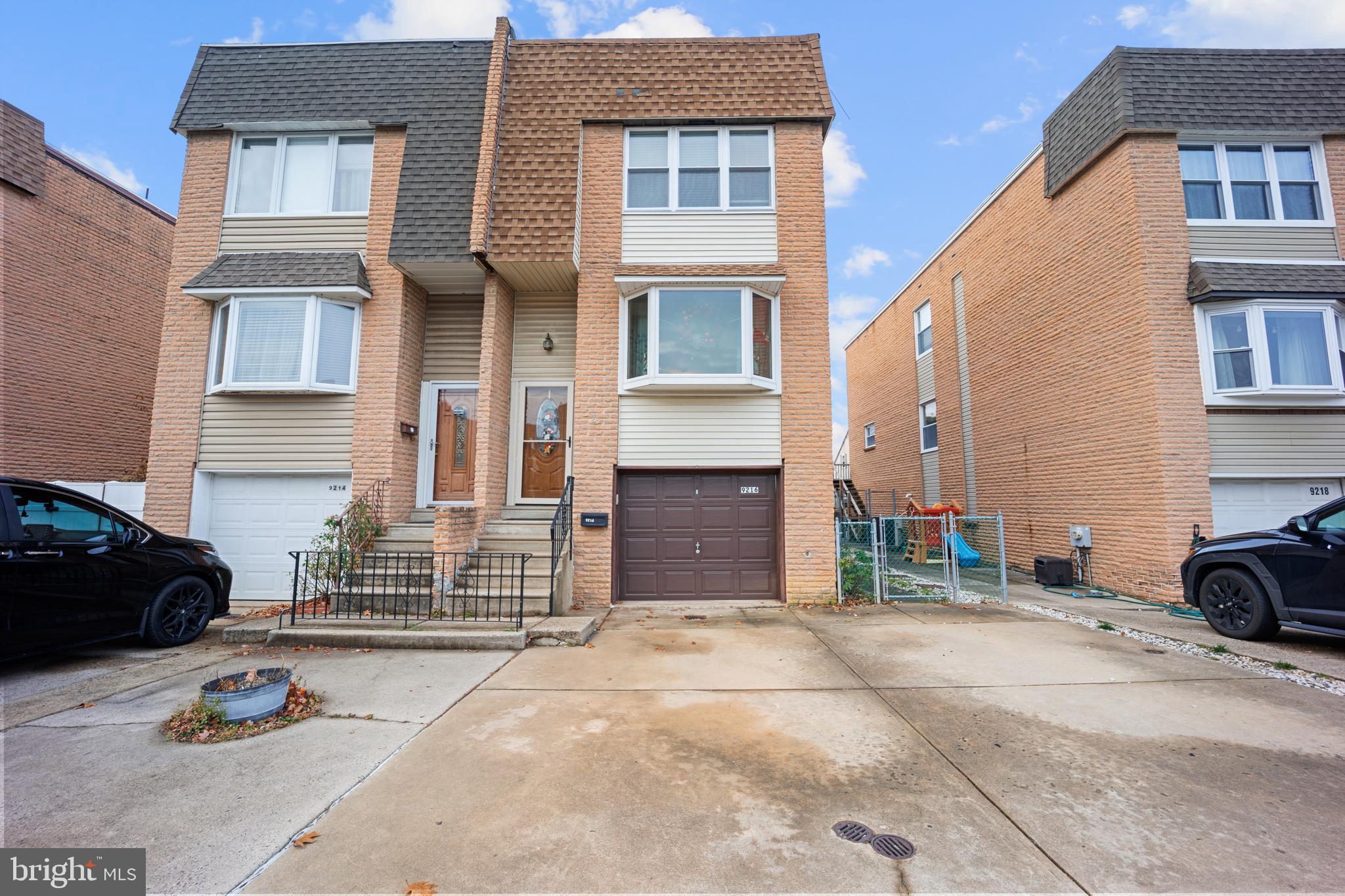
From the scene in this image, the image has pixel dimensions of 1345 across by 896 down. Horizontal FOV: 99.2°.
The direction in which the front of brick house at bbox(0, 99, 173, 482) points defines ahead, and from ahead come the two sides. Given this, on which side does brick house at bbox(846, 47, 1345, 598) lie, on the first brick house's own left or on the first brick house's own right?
on the first brick house's own left

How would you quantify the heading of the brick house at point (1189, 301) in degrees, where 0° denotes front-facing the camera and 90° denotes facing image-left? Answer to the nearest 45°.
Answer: approximately 315°

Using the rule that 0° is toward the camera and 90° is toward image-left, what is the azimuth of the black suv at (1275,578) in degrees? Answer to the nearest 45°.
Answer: approximately 135°

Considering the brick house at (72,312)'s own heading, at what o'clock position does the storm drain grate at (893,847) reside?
The storm drain grate is roughly at 10 o'clock from the brick house.

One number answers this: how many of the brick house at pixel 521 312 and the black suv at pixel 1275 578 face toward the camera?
1

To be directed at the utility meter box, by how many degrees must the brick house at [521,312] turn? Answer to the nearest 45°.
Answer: approximately 90° to its left

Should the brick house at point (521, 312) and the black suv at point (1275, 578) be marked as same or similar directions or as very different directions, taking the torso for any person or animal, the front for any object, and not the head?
very different directions

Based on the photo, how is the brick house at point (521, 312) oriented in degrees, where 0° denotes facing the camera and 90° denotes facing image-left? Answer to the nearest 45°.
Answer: approximately 0°
